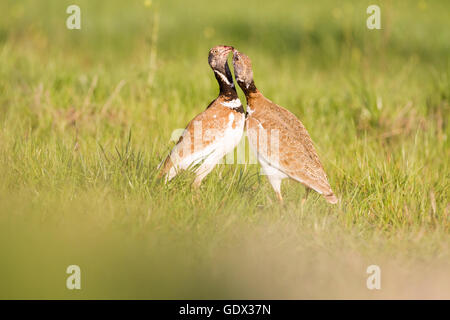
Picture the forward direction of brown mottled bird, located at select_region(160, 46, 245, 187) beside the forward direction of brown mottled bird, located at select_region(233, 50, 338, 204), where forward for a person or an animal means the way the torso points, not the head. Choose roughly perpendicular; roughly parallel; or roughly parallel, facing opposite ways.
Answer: roughly parallel, facing opposite ways

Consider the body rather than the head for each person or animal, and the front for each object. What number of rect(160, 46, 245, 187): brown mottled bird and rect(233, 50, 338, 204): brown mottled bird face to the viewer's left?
1

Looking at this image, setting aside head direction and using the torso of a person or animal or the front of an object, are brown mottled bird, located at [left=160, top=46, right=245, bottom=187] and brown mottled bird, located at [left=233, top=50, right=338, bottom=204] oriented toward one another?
yes

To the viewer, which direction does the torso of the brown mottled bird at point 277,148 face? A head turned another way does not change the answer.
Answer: to the viewer's left

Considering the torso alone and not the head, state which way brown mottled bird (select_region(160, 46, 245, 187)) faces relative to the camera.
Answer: to the viewer's right
